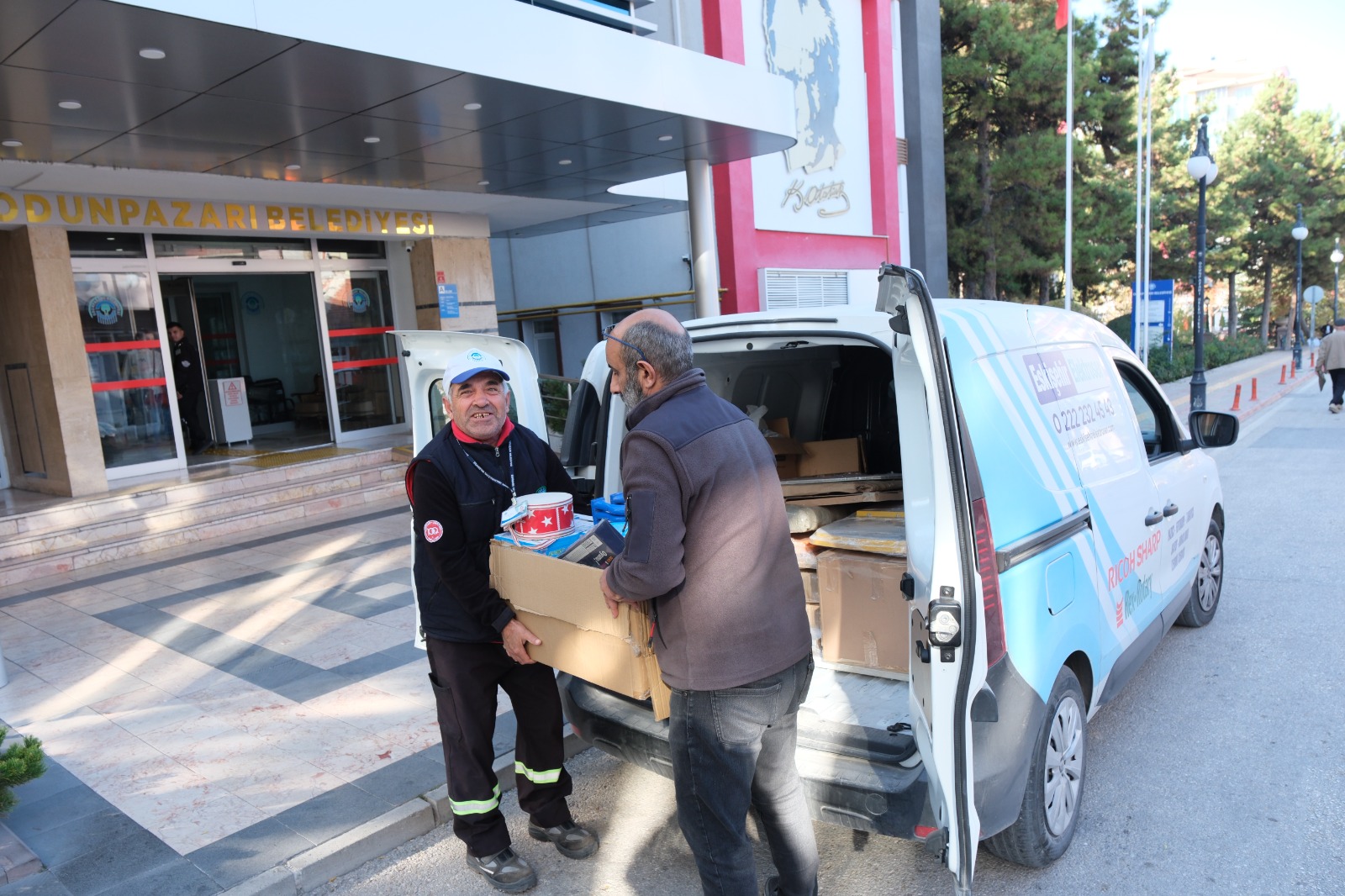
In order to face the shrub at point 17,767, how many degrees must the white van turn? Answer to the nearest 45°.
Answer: approximately 135° to its left

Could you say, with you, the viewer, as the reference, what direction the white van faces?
facing away from the viewer and to the right of the viewer

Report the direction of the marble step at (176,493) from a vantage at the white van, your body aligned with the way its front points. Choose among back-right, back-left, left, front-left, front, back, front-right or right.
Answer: left

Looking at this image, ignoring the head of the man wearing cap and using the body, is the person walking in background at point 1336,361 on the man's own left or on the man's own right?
on the man's own left

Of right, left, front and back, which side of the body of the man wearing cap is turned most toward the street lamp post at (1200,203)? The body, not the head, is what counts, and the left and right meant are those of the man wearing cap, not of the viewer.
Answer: left

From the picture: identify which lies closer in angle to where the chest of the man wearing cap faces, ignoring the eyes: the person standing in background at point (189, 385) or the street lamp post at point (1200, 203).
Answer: the street lamp post

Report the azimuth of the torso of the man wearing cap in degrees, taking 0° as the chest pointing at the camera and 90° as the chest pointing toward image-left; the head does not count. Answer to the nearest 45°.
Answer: approximately 315°

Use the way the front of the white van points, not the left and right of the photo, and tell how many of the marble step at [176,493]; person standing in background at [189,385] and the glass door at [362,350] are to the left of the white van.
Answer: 3
